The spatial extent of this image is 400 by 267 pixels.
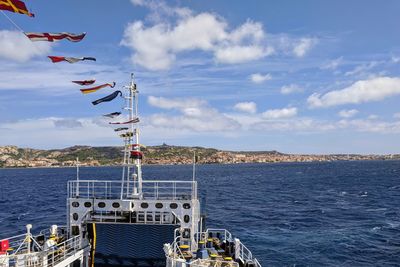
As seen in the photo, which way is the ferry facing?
away from the camera
